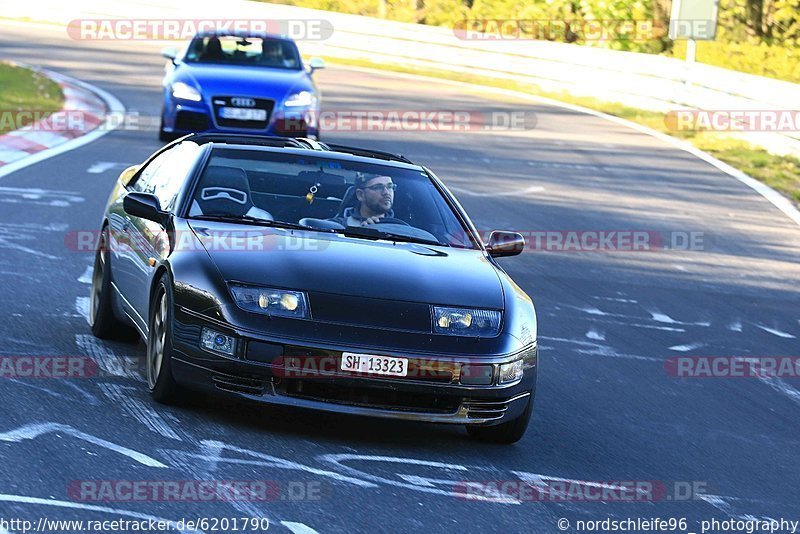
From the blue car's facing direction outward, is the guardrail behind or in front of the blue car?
behind

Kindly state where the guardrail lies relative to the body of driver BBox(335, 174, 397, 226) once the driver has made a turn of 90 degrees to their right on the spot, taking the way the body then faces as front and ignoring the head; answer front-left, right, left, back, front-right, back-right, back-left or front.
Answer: back-right

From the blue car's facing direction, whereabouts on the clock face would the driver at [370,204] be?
The driver is roughly at 12 o'clock from the blue car.

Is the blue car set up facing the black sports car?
yes

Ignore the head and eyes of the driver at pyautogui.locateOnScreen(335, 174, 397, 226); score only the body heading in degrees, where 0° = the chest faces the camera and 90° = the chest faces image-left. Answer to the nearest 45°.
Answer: approximately 315°

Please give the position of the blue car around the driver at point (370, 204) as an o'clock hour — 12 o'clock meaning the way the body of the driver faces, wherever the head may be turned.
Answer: The blue car is roughly at 7 o'clock from the driver.
